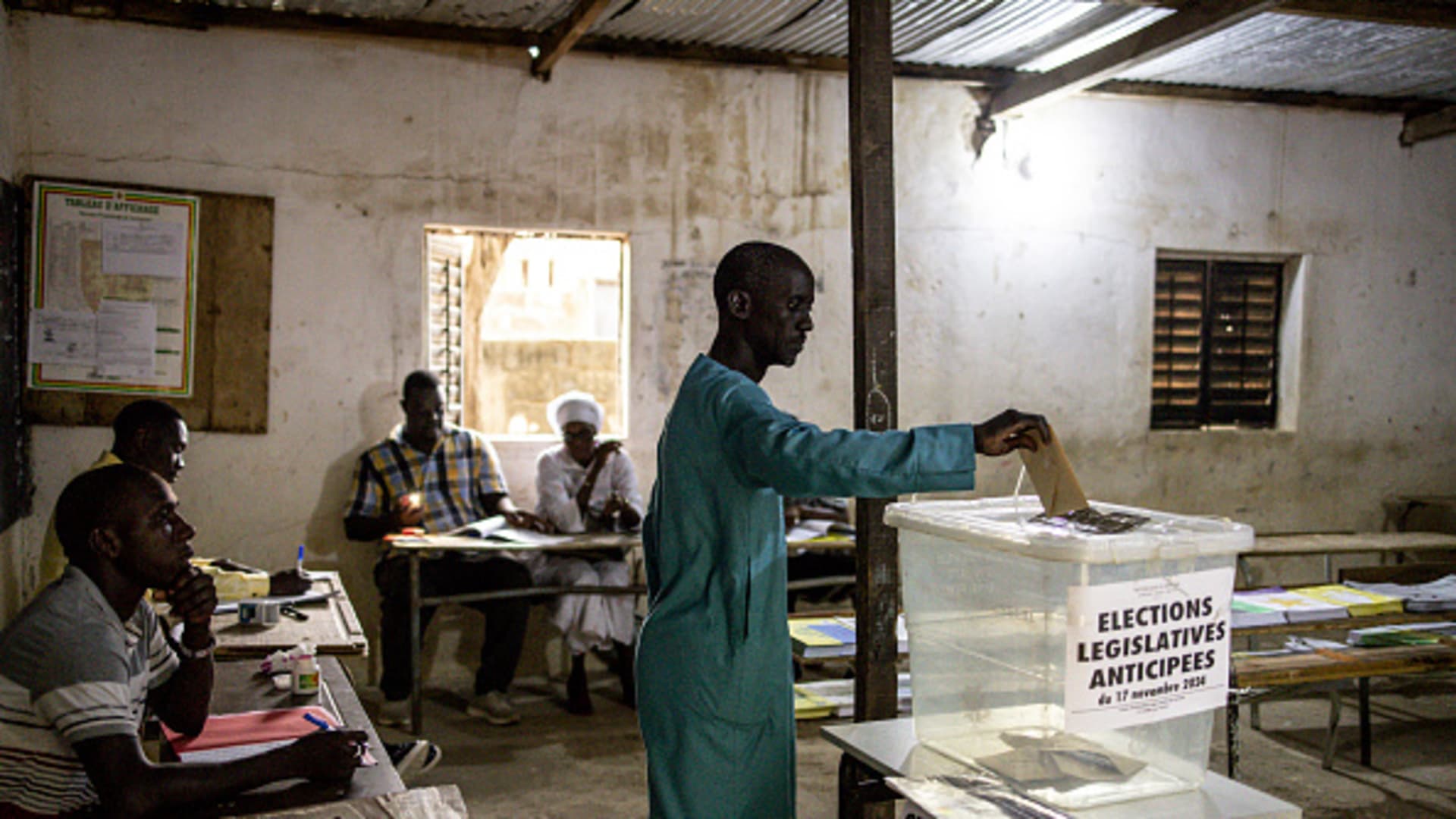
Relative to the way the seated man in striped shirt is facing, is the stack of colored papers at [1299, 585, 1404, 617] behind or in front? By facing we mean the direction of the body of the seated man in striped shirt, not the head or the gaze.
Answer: in front

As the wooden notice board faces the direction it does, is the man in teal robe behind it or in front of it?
in front

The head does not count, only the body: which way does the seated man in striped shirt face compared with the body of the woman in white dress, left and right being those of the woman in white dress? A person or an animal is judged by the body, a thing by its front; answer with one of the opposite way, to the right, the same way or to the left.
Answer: to the left

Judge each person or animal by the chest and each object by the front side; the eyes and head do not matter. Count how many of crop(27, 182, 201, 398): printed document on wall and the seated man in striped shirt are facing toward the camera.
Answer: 1

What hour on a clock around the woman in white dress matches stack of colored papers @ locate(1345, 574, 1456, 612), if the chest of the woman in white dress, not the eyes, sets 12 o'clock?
The stack of colored papers is roughly at 10 o'clock from the woman in white dress.

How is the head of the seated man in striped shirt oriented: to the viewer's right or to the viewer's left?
to the viewer's right

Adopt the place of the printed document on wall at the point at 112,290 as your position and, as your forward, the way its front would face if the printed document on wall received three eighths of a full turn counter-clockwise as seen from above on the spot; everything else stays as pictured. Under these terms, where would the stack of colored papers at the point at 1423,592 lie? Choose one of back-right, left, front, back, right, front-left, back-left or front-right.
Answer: right

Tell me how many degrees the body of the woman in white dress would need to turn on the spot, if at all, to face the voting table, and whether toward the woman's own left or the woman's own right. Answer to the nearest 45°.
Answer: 0° — they already face it

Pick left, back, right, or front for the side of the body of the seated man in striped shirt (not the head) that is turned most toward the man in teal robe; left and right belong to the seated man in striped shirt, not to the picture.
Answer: front

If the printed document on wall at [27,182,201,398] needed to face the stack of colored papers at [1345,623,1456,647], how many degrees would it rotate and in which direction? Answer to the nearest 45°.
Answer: approximately 45° to its left

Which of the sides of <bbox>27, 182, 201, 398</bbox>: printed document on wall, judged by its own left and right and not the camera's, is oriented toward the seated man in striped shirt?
front

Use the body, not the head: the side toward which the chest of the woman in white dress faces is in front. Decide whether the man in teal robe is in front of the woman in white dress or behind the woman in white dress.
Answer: in front

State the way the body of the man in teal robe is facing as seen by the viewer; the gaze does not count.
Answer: to the viewer's right
